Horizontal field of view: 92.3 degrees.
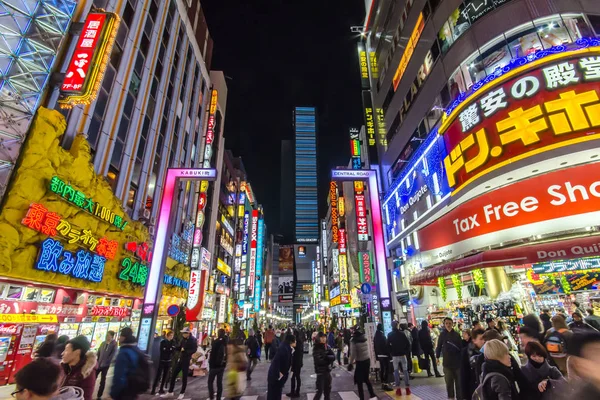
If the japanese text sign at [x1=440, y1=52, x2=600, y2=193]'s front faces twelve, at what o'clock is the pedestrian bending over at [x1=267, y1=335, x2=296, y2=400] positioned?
The pedestrian bending over is roughly at 12 o'clock from the japanese text sign.

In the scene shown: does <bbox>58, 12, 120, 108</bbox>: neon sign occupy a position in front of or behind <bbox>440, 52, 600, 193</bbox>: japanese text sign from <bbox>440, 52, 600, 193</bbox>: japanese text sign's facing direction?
in front

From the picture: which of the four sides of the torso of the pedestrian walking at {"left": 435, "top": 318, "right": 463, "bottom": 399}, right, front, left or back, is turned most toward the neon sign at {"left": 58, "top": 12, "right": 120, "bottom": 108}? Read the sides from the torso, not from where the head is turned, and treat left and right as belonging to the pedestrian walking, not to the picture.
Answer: right

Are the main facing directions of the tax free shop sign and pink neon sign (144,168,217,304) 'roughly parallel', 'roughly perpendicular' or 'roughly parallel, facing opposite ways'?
roughly perpendicular

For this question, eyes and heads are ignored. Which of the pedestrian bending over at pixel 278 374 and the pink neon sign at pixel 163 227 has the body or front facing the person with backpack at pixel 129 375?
the pink neon sign

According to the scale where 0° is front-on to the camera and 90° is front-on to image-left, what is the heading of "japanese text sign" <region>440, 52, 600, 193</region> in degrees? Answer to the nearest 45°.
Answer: approximately 45°

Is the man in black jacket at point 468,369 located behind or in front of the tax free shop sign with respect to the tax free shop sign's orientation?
in front

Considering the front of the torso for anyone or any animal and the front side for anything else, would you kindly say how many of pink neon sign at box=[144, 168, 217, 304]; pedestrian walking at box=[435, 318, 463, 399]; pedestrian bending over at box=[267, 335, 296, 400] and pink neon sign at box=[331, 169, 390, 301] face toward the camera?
3
